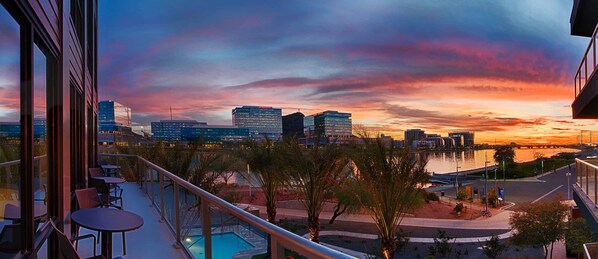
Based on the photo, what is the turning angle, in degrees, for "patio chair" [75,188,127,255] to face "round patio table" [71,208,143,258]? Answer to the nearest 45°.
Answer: approximately 45° to its right

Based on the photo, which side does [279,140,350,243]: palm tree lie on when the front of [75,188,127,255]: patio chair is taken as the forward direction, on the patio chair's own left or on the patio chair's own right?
on the patio chair's own left

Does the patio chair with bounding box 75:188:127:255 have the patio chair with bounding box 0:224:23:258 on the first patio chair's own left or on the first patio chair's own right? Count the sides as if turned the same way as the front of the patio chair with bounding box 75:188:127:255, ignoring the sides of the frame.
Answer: on the first patio chair's own right

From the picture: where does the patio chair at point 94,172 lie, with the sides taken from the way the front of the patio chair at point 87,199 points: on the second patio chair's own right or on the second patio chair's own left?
on the second patio chair's own left

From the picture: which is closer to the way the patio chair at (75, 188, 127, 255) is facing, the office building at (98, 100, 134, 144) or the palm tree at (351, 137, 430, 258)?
the palm tree

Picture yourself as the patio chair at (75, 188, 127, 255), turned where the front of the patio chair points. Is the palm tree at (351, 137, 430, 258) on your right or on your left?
on your left

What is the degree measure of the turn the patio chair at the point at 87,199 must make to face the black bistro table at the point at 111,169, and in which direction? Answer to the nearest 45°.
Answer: approximately 135° to its left

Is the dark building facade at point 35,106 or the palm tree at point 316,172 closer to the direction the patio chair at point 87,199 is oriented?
the palm tree
